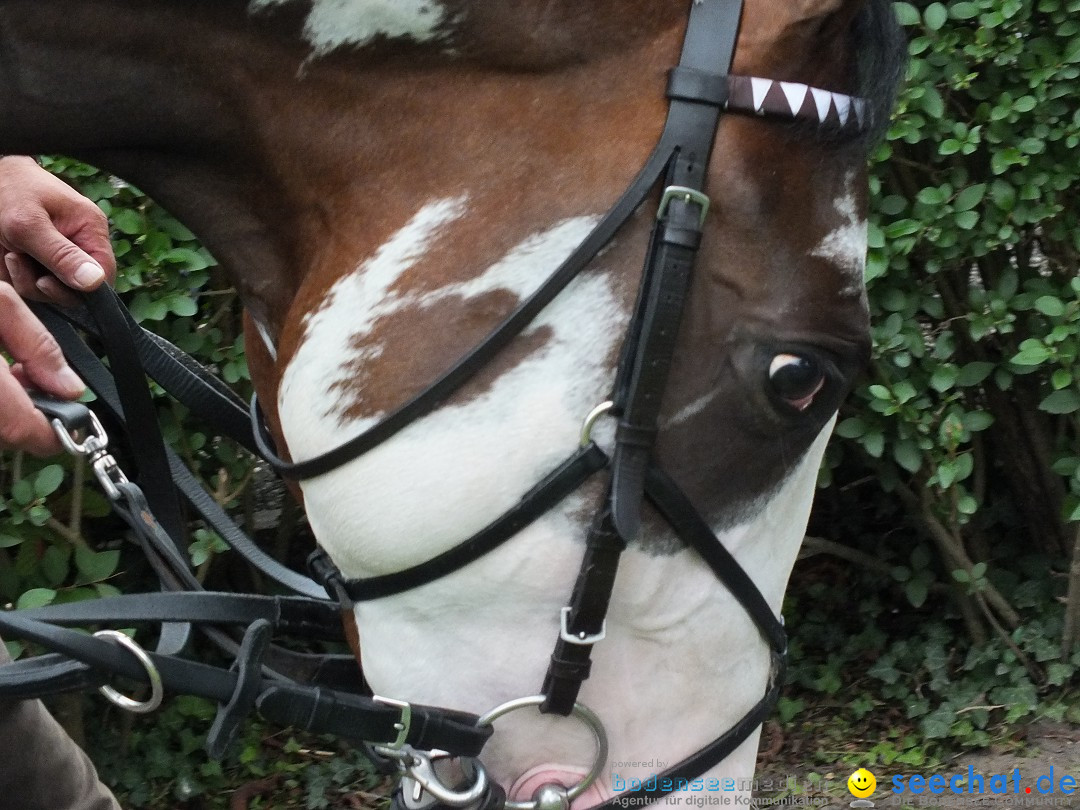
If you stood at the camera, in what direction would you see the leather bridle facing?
facing to the right of the viewer

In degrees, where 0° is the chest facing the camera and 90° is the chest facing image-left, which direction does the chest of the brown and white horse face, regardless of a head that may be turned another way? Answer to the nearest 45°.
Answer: approximately 270°
